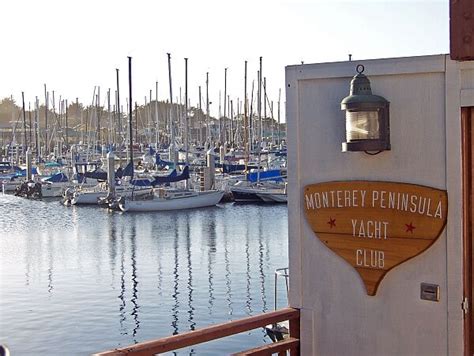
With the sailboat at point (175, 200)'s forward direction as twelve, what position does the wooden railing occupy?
The wooden railing is roughly at 3 o'clock from the sailboat.

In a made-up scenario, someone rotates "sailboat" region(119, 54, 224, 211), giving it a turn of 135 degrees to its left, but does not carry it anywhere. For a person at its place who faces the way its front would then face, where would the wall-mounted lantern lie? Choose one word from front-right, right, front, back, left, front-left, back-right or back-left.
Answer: back-left

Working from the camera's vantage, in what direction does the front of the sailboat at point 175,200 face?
facing to the right of the viewer

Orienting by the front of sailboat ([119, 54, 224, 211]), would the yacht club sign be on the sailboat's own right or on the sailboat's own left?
on the sailboat's own right
